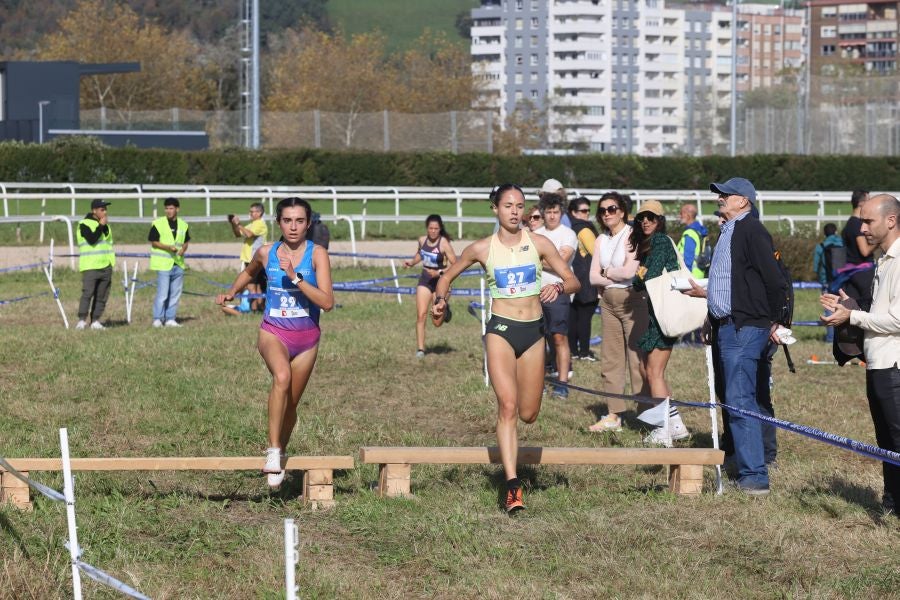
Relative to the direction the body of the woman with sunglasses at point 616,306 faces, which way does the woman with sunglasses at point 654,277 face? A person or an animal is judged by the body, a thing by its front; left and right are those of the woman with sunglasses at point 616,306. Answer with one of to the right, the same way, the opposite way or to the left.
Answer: the same way

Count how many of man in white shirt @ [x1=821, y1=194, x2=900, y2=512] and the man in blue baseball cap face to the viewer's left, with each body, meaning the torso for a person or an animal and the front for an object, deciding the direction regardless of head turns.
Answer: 2

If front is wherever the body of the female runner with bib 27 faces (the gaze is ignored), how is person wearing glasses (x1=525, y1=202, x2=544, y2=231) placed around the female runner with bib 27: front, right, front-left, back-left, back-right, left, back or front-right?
back

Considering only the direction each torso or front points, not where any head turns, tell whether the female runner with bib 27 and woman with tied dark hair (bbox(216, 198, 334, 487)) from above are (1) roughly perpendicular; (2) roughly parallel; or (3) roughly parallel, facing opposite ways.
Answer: roughly parallel

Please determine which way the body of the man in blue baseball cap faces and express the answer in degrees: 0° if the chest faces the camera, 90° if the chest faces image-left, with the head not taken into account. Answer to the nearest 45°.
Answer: approximately 90°

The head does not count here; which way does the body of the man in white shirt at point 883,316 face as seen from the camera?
to the viewer's left

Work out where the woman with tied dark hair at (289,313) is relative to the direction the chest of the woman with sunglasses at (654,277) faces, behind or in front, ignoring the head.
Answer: in front

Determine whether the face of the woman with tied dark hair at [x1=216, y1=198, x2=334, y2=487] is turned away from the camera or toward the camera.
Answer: toward the camera

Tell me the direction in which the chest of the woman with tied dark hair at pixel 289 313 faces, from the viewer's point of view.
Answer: toward the camera

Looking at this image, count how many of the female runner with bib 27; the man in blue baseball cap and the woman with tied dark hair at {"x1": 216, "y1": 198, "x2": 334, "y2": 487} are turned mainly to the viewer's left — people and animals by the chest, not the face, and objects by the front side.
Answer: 1

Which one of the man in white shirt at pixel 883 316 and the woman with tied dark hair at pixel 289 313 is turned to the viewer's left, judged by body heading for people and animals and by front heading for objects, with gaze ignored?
the man in white shirt

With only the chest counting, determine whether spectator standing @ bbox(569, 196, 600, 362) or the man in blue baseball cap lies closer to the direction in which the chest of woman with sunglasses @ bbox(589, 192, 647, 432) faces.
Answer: the man in blue baseball cap

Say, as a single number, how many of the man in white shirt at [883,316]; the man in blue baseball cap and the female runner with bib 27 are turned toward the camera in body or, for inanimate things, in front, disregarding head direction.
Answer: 1

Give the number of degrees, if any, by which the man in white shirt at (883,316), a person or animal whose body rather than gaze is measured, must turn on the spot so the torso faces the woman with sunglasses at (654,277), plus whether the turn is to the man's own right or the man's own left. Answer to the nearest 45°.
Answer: approximately 45° to the man's own right

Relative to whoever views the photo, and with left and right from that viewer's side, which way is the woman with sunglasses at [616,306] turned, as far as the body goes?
facing the viewer and to the left of the viewer

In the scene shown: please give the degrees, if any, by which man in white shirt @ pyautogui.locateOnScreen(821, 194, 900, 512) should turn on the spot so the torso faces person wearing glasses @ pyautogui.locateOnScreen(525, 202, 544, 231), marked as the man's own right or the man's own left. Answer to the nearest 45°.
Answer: approximately 45° to the man's own right

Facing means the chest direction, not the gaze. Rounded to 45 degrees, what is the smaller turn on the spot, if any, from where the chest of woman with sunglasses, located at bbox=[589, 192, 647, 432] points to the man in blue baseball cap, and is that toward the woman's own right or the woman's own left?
approximately 45° to the woman's own left
